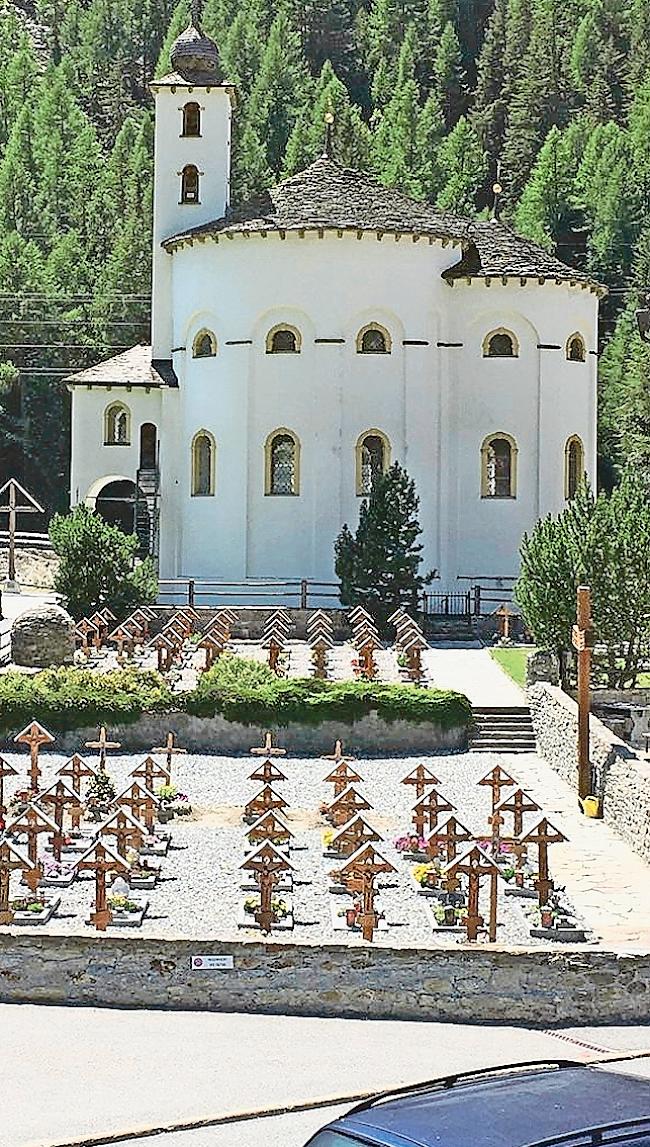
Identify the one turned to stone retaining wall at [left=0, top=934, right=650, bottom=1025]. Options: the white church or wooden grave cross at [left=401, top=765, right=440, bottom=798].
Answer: the wooden grave cross

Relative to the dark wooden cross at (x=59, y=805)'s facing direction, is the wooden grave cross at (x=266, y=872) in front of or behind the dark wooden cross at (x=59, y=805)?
in front

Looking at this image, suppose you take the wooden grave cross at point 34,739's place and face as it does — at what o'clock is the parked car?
The parked car is roughly at 12 o'clock from the wooden grave cross.

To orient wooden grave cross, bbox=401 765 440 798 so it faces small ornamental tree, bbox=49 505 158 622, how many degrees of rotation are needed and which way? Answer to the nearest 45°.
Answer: approximately 135° to its right

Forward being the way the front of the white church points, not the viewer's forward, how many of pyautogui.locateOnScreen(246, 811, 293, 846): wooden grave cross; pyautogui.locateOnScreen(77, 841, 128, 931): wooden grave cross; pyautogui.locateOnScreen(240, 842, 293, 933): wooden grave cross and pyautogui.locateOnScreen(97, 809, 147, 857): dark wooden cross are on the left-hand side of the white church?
4

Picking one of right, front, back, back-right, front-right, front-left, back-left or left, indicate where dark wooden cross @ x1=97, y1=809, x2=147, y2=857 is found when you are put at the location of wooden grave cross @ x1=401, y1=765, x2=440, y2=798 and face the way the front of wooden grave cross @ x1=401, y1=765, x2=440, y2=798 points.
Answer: front-right

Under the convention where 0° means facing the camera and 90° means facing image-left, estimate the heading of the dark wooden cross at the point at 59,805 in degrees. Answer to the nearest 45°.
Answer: approximately 0°

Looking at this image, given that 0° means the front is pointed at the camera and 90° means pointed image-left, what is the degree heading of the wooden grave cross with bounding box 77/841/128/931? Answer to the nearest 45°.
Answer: approximately 0°

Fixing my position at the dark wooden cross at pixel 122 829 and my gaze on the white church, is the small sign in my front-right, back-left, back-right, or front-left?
back-right

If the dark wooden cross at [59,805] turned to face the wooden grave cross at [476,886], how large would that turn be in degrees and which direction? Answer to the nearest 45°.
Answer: approximately 45° to its left

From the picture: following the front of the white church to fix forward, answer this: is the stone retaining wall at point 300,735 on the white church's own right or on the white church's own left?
on the white church's own left

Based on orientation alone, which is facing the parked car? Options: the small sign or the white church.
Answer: the small sign

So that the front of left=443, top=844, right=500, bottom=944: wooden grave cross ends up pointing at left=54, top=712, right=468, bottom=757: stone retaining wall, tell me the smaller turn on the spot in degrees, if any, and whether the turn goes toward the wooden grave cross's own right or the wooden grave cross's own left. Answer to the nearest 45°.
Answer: approximately 180°

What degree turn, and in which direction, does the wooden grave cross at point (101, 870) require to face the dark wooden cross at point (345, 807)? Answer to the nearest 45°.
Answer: approximately 135° to its left

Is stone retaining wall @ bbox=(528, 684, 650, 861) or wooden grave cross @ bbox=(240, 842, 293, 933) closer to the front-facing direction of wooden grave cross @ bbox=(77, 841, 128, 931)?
the wooden grave cross
